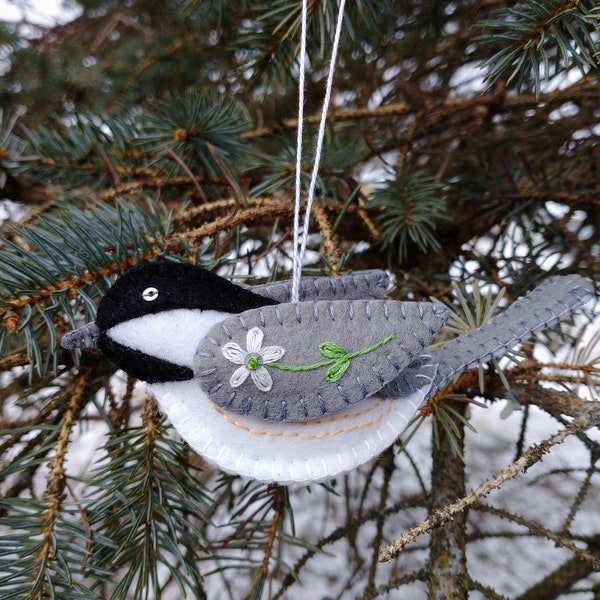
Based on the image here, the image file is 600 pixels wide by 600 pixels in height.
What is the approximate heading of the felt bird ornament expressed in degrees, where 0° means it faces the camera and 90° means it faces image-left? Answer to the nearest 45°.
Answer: approximately 90°
